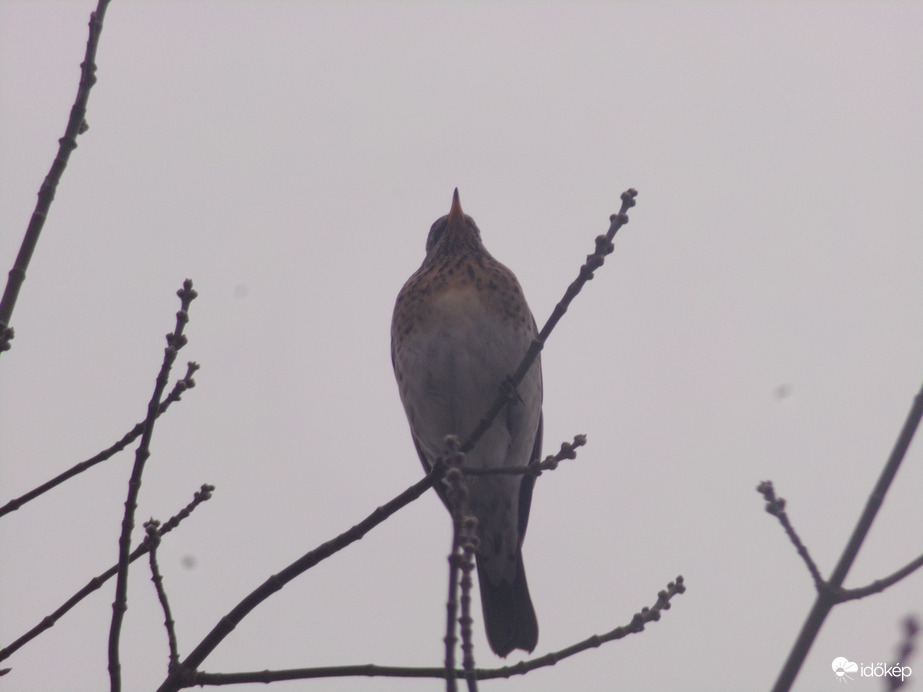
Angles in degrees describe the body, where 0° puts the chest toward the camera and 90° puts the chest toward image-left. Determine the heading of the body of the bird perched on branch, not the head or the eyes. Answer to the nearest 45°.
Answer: approximately 0°

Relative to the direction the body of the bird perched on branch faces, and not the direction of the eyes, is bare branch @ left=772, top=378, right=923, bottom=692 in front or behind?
in front

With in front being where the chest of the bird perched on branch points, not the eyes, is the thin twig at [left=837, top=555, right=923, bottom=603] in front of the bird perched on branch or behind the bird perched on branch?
in front

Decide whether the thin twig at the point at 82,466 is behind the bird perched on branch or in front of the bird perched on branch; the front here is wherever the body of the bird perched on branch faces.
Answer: in front

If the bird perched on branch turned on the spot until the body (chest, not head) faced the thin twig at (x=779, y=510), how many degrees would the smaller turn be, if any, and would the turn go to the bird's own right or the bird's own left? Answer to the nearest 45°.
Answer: approximately 90° to the bird's own left
